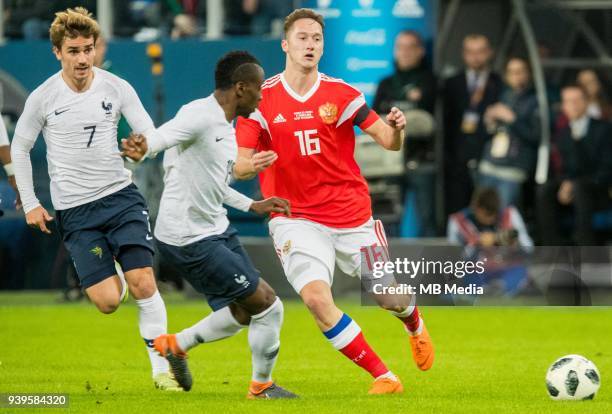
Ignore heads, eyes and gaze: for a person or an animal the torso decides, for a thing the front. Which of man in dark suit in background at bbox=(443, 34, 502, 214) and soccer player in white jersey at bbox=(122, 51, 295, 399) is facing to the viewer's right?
the soccer player in white jersey

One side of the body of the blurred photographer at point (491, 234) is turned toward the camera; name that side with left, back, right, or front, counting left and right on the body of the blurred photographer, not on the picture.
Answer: front

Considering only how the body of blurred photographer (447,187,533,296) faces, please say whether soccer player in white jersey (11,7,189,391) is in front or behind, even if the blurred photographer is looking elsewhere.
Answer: in front

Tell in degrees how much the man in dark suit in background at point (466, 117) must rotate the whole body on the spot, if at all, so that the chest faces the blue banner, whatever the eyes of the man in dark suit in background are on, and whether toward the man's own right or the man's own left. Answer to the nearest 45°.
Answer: approximately 90° to the man's own right

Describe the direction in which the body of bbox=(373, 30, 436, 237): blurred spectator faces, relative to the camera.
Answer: toward the camera

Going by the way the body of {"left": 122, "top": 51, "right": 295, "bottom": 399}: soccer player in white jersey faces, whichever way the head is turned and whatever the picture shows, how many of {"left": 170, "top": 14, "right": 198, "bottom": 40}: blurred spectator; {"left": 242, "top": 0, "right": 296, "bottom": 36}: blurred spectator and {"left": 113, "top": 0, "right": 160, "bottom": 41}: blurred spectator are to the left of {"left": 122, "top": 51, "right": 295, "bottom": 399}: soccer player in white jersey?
3

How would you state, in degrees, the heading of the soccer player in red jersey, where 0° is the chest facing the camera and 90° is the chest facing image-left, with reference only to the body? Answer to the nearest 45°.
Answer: approximately 0°

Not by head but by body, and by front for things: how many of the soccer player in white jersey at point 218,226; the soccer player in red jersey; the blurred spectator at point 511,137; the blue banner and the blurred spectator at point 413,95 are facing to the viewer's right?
1

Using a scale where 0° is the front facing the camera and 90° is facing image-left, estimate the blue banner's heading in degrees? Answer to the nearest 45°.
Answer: approximately 0°

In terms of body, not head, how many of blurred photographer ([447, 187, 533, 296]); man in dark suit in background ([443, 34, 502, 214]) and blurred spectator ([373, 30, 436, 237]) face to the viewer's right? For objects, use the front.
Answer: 0

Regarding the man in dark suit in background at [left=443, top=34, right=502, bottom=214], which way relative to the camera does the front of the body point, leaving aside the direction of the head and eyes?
toward the camera

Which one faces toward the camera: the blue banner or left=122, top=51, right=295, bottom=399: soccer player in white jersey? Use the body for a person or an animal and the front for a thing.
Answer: the blue banner

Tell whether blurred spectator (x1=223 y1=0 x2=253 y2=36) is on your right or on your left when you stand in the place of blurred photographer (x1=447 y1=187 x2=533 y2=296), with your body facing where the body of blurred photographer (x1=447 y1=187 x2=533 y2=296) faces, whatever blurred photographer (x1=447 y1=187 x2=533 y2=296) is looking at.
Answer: on your right
